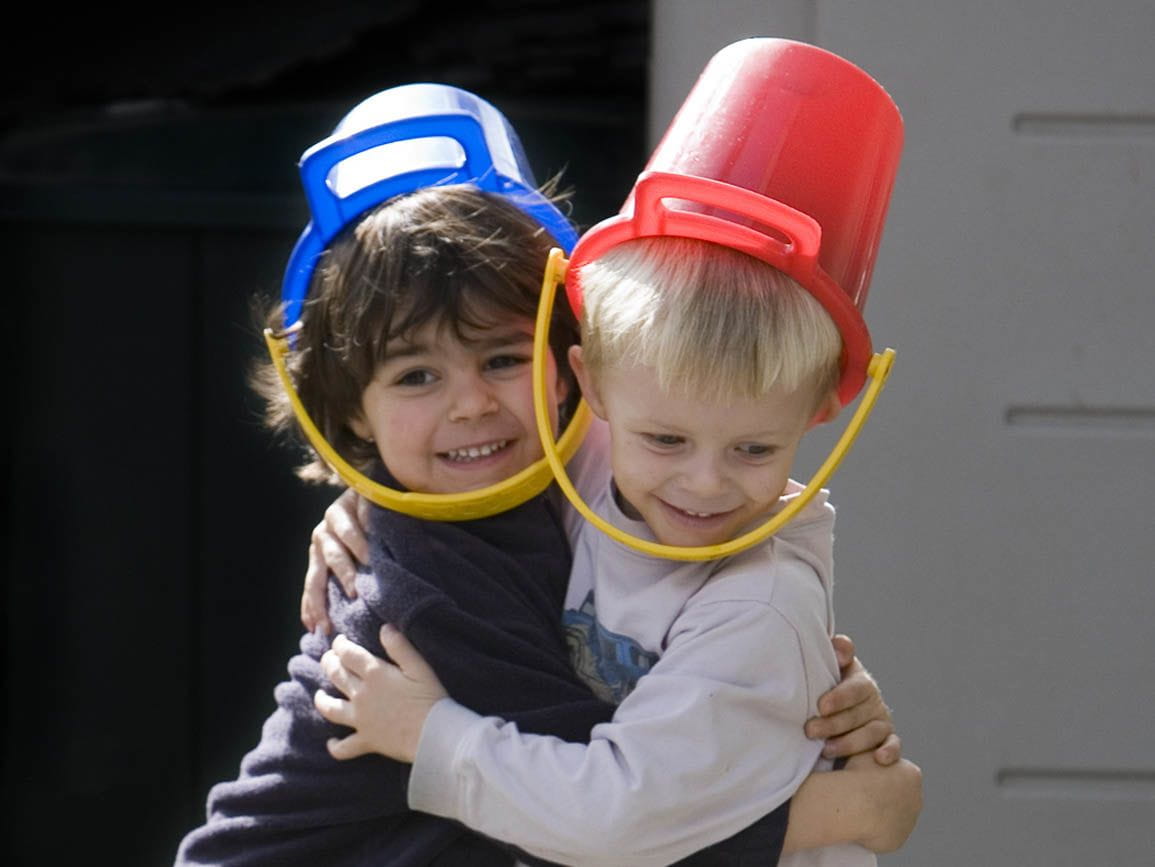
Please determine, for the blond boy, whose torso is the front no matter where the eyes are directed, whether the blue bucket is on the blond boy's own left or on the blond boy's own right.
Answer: on the blond boy's own right

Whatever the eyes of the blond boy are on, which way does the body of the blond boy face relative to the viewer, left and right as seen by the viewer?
facing the viewer and to the left of the viewer
